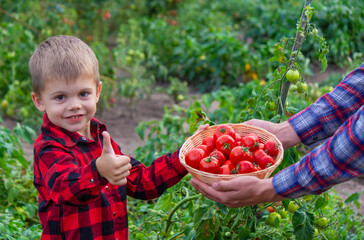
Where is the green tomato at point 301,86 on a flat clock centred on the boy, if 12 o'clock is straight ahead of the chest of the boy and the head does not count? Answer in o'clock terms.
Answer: The green tomato is roughly at 10 o'clock from the boy.

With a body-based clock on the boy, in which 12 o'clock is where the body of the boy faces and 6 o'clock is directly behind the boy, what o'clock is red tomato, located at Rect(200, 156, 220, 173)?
The red tomato is roughly at 11 o'clock from the boy.

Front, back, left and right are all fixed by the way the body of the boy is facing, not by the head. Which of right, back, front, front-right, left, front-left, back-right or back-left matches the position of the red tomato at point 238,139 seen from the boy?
front-left

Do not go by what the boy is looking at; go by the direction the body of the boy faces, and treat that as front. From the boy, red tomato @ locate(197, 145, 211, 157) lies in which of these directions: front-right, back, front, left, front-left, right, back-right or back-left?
front-left

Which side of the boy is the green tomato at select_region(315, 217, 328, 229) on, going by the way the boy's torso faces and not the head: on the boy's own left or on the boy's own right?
on the boy's own left

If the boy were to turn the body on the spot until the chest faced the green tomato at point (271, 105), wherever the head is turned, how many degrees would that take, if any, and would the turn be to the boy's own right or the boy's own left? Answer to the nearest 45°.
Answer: approximately 45° to the boy's own left

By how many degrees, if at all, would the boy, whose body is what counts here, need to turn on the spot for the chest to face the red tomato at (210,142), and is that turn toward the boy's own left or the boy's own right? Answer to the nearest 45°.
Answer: approximately 45° to the boy's own left

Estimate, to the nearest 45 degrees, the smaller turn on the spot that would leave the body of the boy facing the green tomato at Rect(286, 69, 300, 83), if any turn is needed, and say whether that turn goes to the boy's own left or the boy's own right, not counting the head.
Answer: approximately 45° to the boy's own left
